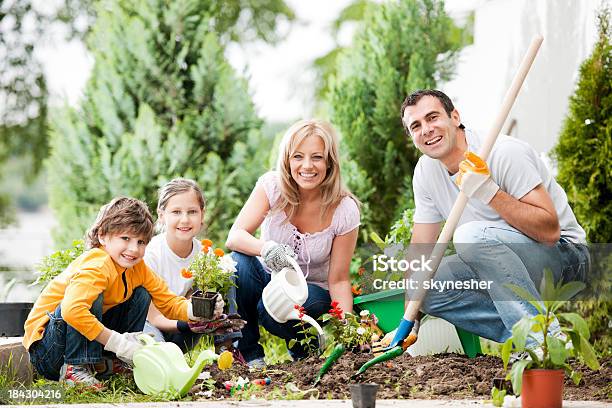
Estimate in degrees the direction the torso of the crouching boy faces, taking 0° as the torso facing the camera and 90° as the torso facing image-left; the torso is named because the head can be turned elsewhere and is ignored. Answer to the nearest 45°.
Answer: approximately 315°

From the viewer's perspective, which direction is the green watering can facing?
to the viewer's right

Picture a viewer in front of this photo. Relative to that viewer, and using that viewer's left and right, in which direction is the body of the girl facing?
facing the viewer and to the right of the viewer

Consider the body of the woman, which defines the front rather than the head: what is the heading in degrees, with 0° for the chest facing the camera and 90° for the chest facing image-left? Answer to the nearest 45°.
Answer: approximately 0°

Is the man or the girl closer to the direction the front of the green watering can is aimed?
the man

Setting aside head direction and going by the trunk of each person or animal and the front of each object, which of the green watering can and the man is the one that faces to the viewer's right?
the green watering can

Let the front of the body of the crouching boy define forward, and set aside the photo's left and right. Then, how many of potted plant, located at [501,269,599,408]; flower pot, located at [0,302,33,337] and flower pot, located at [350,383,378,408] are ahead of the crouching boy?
2

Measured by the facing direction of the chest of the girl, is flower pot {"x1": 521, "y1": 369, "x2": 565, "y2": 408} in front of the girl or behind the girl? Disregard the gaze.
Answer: in front

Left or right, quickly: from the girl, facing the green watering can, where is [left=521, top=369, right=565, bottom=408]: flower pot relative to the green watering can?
left

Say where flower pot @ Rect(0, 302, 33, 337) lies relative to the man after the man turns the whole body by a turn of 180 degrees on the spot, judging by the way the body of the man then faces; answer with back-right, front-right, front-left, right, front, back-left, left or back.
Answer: back-left
